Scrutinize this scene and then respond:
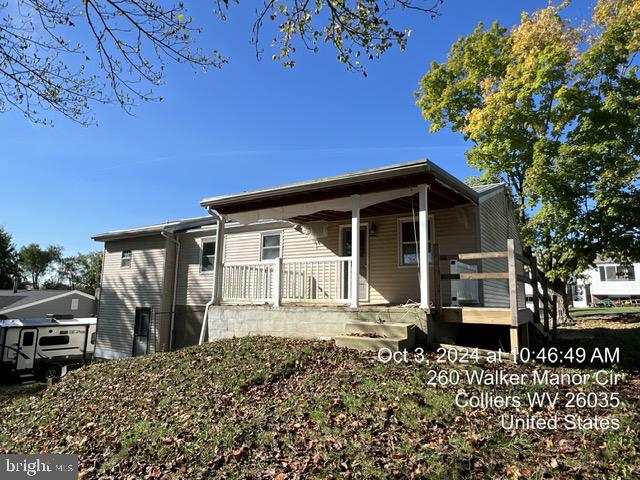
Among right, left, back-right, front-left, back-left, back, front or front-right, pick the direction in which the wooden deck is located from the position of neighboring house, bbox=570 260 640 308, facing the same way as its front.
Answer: front

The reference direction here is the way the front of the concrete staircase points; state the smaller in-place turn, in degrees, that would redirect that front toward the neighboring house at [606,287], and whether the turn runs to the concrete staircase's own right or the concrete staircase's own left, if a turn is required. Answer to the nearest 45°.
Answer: approximately 180°

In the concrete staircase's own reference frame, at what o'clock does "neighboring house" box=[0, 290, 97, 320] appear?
The neighboring house is roughly at 3 o'clock from the concrete staircase.

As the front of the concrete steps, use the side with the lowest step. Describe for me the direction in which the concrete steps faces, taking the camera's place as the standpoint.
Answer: facing the viewer and to the left of the viewer

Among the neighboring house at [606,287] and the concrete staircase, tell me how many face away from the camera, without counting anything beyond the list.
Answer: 0

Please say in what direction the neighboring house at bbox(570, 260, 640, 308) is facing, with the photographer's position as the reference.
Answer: facing the viewer

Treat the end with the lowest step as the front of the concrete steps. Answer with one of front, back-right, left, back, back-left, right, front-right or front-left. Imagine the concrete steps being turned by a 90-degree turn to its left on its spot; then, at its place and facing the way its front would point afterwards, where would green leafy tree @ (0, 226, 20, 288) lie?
back

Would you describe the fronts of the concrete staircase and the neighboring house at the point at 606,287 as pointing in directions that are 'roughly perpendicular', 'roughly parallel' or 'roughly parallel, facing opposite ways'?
roughly parallel

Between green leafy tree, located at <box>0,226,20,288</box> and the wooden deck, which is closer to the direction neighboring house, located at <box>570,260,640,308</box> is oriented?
the wooden deck

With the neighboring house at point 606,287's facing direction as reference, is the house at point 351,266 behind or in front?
in front

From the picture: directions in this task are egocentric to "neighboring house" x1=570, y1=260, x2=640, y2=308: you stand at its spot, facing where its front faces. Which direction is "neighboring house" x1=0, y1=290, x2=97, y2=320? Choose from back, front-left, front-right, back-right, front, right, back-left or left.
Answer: front-right
